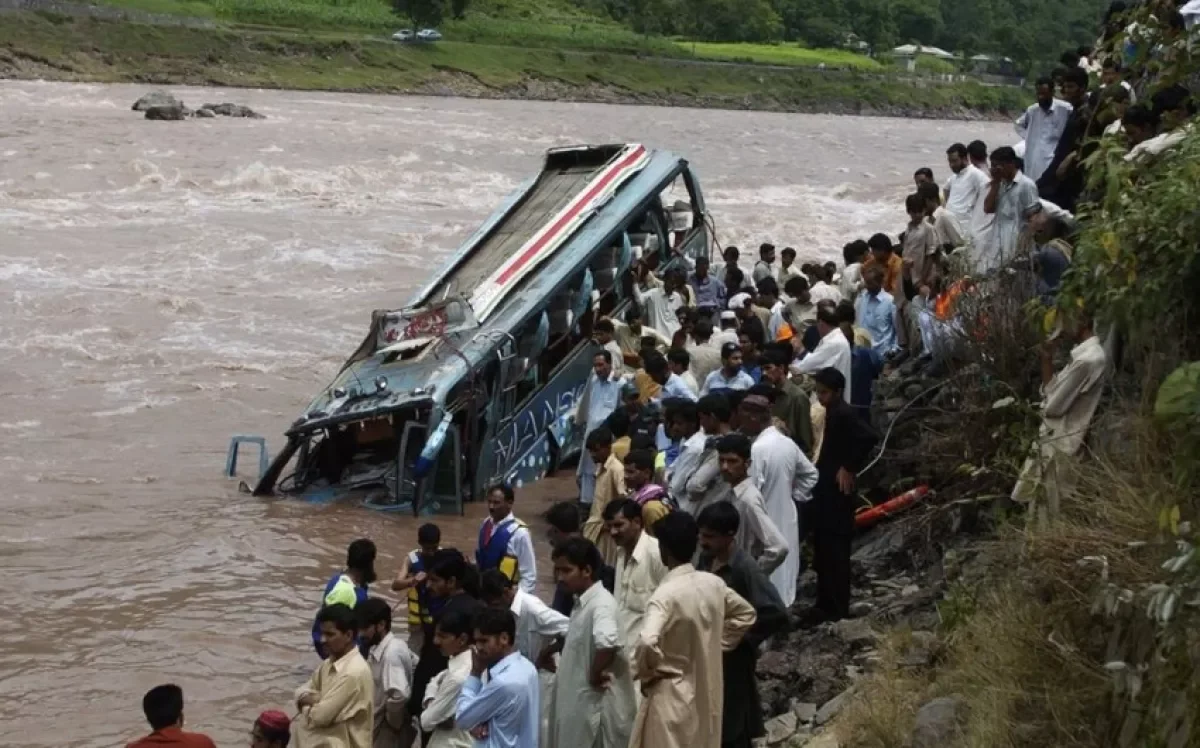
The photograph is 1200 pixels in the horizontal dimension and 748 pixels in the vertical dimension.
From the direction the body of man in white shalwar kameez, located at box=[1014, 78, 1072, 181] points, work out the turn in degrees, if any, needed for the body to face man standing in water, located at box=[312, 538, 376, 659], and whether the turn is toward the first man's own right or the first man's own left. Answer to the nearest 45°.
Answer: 0° — they already face them

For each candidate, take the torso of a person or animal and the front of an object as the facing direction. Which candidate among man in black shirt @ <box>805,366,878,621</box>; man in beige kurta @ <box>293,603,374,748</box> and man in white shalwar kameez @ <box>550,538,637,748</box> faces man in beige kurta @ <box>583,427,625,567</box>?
the man in black shirt

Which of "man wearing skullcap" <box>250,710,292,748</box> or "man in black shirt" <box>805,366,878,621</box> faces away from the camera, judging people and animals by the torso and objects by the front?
the man wearing skullcap

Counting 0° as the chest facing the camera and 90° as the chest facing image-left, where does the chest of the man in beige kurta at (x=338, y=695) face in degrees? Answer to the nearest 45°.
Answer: approximately 45°

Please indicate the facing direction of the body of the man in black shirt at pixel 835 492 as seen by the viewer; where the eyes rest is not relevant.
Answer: to the viewer's left

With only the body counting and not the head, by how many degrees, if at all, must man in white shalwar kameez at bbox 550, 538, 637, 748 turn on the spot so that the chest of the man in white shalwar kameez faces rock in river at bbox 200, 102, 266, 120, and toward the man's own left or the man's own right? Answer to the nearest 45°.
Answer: approximately 90° to the man's own right

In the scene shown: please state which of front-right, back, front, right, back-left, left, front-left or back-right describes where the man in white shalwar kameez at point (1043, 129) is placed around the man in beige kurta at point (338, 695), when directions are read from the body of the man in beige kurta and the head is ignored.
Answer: back

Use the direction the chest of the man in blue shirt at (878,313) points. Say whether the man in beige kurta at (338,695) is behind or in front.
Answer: in front

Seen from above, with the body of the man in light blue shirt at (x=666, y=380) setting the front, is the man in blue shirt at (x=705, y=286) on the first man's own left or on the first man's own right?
on the first man's own right

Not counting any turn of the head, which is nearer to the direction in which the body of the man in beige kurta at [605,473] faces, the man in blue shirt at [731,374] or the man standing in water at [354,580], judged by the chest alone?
the man standing in water

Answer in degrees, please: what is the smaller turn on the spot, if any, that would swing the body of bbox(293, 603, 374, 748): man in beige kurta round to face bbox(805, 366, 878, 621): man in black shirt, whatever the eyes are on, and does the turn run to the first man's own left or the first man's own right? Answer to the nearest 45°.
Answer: approximately 180°

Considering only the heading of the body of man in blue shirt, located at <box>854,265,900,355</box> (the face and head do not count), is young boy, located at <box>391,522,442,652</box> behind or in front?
in front

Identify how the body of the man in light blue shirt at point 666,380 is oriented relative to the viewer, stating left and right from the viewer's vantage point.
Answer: facing to the left of the viewer
